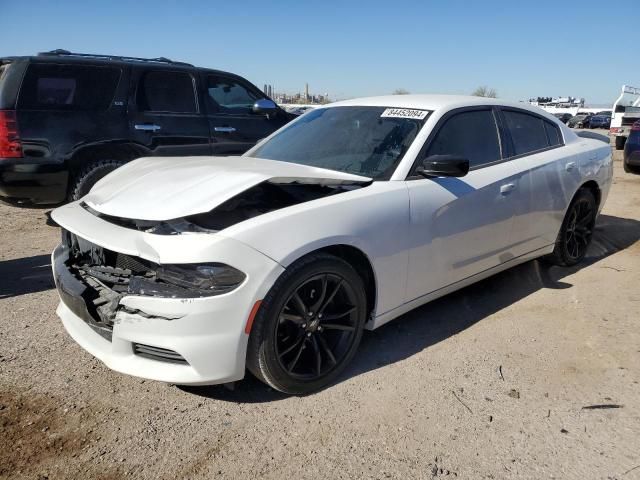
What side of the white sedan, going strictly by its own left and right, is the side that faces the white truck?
back

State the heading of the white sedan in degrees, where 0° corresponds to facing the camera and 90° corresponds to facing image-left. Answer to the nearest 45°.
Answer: approximately 45°

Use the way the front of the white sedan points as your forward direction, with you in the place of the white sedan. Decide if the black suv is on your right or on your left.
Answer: on your right
